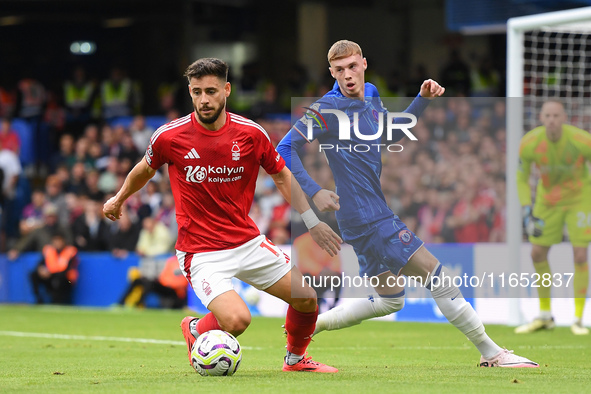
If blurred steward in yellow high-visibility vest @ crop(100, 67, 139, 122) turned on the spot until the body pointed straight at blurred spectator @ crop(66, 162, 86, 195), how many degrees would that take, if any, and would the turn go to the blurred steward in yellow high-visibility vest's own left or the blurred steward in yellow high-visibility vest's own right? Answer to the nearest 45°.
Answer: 0° — they already face them

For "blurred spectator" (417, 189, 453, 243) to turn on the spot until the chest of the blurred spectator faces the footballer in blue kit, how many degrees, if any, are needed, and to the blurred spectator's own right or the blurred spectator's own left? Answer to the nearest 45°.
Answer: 0° — they already face them

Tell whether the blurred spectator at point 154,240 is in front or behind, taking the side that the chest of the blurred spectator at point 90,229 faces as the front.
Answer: in front

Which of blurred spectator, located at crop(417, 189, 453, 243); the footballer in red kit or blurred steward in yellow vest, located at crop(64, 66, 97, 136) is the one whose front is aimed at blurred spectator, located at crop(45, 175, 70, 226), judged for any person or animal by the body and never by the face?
blurred steward in yellow vest, located at crop(64, 66, 97, 136)

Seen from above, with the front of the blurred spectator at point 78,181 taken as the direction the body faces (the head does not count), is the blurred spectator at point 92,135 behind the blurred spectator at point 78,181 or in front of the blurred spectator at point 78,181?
behind

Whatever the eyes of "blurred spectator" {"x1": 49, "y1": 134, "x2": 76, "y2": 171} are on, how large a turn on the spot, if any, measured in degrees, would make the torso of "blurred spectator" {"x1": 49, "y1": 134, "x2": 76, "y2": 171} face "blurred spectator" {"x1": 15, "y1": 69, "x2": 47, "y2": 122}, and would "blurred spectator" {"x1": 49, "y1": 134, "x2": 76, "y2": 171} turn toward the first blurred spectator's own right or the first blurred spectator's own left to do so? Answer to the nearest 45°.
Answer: approximately 180°

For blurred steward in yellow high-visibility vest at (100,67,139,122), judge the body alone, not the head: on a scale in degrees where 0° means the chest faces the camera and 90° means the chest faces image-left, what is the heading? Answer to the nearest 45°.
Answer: approximately 0°

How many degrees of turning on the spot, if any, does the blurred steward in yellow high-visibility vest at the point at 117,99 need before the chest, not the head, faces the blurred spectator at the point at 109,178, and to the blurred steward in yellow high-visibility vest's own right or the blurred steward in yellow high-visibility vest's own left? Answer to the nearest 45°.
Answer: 0° — they already face them

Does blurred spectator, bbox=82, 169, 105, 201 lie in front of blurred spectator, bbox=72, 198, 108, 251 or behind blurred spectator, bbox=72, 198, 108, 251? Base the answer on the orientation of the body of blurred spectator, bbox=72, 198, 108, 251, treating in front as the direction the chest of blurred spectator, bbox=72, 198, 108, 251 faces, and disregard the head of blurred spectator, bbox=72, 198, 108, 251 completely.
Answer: behind

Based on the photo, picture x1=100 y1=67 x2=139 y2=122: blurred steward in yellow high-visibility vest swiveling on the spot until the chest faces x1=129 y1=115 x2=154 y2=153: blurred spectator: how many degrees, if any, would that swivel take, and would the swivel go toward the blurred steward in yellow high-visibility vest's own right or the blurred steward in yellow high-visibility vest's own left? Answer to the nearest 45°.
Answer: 0° — they already face them

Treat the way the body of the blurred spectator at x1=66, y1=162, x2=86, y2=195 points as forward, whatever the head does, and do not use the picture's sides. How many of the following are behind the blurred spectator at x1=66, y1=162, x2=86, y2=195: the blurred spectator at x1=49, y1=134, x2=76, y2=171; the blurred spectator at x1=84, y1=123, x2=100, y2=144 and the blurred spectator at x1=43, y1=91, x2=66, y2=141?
3

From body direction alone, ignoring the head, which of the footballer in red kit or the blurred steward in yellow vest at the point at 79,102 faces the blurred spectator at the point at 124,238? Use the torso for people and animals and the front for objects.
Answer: the blurred steward in yellow vest at the point at 79,102

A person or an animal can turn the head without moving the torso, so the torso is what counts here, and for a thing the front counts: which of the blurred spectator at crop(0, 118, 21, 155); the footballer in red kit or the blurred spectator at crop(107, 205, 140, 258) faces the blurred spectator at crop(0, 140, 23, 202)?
the blurred spectator at crop(0, 118, 21, 155)
